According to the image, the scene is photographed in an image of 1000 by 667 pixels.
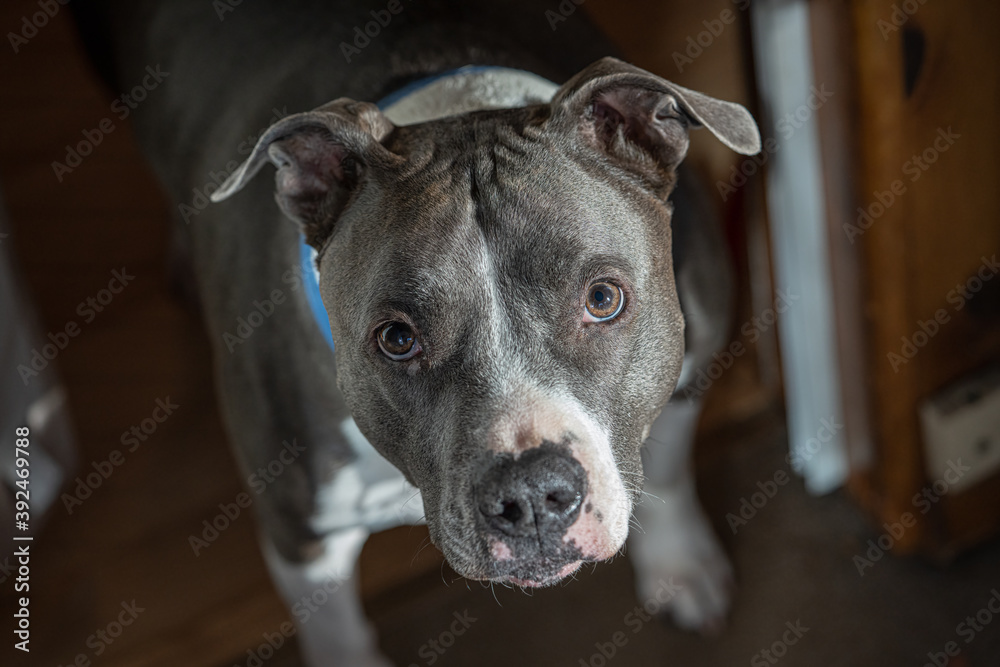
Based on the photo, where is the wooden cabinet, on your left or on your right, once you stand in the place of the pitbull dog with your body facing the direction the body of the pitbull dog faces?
on your left

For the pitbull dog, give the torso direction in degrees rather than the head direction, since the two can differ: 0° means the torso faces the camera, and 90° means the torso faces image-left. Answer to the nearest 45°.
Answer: approximately 0°
